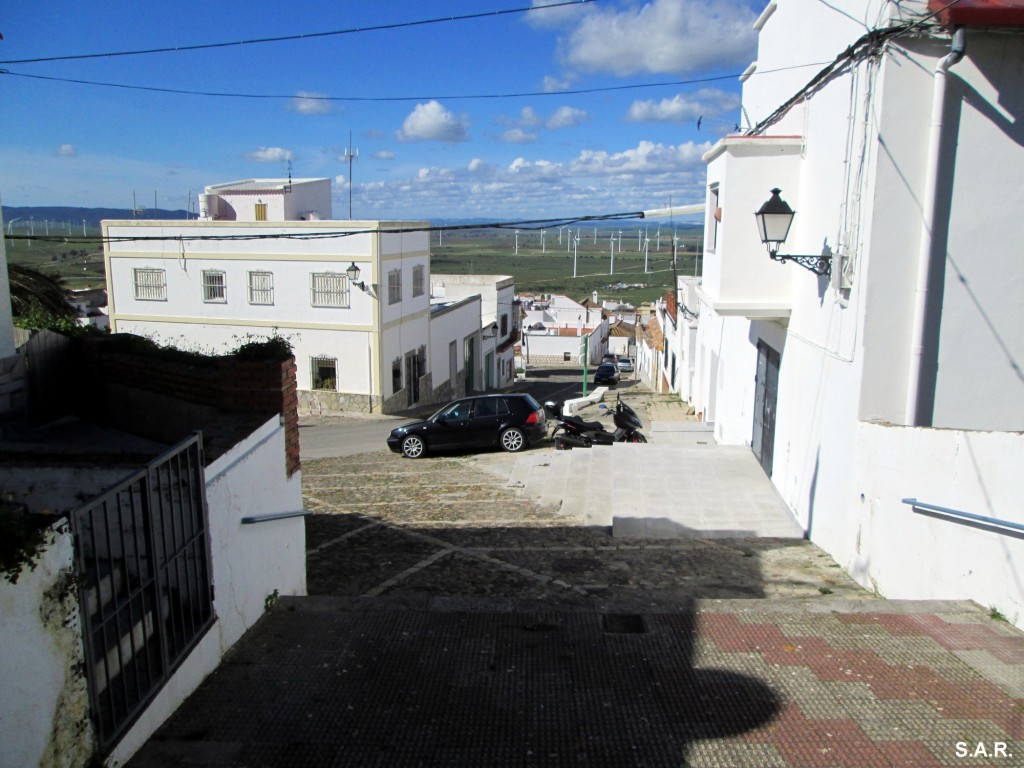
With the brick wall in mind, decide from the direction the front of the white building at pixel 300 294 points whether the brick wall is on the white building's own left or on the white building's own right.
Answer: on the white building's own right

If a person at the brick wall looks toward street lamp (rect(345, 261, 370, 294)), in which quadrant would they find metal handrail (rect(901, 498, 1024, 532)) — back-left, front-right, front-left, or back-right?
back-right

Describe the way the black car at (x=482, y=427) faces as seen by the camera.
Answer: facing to the left of the viewer

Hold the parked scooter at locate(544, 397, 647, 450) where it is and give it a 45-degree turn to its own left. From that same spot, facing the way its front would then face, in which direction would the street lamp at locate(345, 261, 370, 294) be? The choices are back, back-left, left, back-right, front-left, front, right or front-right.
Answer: left

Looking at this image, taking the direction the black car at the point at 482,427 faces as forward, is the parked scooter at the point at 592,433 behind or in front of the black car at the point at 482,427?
behind

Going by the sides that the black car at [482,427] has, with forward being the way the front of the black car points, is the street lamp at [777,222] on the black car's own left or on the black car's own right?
on the black car's own left

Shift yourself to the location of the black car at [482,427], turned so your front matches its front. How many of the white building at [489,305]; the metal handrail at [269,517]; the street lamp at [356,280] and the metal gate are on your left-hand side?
2

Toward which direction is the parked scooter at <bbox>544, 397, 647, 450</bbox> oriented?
to the viewer's right

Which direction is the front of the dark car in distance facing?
toward the camera

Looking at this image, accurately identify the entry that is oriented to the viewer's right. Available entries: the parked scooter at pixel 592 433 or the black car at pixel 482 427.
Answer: the parked scooter

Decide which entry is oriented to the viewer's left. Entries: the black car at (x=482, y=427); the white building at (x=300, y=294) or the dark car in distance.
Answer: the black car
